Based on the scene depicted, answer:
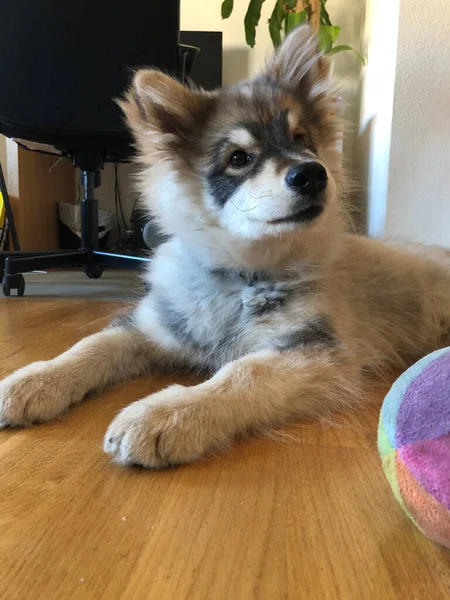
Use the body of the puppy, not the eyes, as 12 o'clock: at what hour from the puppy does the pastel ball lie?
The pastel ball is roughly at 10 o'clock from the puppy.

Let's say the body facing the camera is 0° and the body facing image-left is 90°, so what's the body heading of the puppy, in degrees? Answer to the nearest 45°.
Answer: approximately 45°

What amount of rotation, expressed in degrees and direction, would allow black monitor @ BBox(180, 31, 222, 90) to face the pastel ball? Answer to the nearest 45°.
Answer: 0° — it already faces it

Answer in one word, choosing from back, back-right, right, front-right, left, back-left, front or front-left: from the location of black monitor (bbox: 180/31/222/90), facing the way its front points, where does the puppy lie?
front

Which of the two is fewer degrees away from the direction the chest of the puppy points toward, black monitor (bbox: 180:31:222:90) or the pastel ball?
the pastel ball

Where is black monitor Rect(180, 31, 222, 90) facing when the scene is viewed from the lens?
facing the viewer

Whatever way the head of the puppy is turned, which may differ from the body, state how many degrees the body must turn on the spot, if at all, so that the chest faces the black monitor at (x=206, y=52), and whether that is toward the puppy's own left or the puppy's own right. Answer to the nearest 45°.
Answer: approximately 135° to the puppy's own right

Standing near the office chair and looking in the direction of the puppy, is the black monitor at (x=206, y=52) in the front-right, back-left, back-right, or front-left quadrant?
back-left
